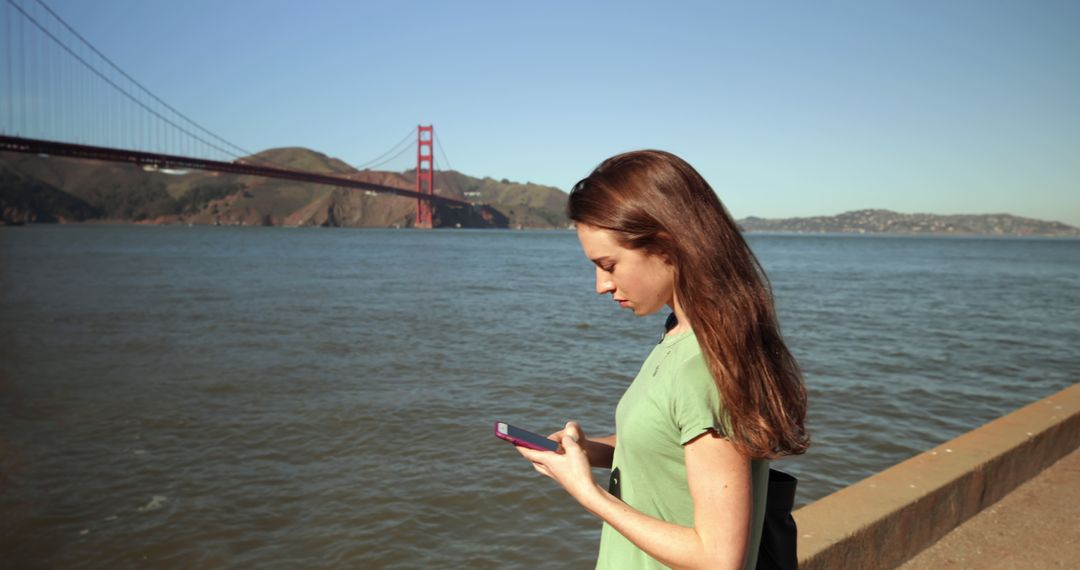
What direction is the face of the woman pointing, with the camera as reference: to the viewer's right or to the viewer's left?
to the viewer's left

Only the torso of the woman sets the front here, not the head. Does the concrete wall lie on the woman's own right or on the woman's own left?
on the woman's own right

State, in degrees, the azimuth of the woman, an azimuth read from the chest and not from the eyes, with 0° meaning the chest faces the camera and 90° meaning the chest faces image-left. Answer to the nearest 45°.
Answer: approximately 90°
